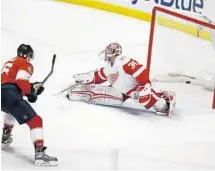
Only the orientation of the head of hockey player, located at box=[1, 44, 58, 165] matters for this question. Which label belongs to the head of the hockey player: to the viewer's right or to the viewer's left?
to the viewer's right

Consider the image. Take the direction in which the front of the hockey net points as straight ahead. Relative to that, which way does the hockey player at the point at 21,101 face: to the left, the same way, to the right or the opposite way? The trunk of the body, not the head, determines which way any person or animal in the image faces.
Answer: the opposite way

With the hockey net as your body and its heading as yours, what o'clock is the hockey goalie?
The hockey goalie is roughly at 12 o'clock from the hockey net.

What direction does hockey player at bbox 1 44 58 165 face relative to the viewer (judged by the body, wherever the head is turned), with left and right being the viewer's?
facing away from the viewer and to the right of the viewer

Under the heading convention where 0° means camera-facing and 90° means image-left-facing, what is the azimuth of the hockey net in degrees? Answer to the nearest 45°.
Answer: approximately 45°
